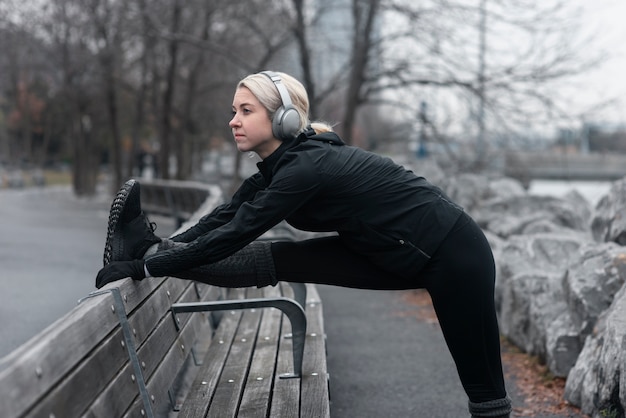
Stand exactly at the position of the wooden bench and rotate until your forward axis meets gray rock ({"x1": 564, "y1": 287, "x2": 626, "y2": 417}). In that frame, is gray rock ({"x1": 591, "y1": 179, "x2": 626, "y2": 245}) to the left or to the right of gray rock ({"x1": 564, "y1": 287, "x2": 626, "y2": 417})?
left

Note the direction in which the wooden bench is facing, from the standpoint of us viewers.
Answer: facing to the right of the viewer

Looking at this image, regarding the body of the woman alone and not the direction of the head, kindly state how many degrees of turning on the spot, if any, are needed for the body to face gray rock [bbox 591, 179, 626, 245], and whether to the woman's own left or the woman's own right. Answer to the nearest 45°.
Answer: approximately 135° to the woman's own right

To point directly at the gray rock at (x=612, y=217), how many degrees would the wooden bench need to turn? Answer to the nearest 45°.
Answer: approximately 45° to its left

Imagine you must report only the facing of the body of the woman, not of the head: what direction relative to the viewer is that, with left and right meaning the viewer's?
facing to the left of the viewer
